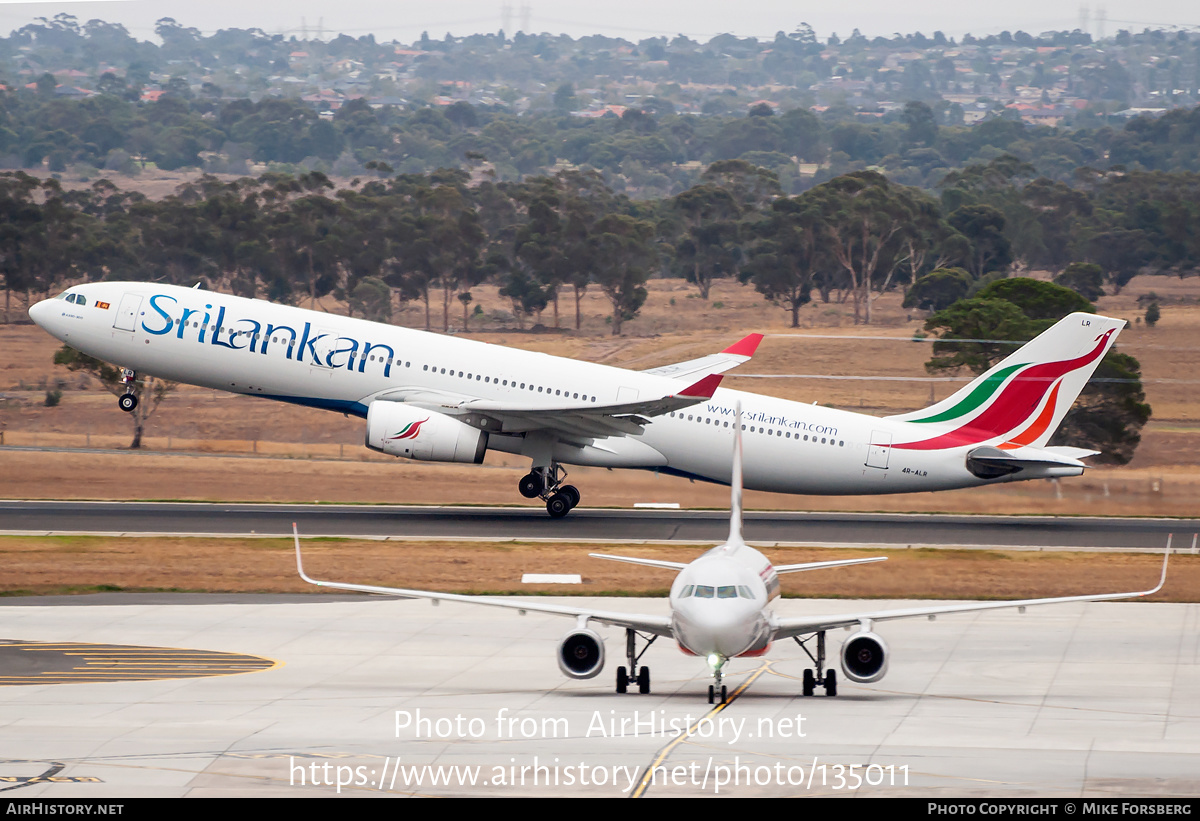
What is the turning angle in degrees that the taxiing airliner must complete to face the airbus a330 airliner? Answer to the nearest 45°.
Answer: approximately 180°

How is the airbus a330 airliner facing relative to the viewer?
to the viewer's left

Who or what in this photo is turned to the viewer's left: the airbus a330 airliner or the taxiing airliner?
the airbus a330 airliner

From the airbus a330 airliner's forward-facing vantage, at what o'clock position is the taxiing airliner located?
The taxiing airliner is roughly at 9 o'clock from the airbus a330 airliner.

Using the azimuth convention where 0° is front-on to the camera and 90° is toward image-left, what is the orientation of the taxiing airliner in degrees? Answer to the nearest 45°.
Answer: approximately 0°

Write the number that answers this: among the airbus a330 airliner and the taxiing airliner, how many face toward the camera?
1

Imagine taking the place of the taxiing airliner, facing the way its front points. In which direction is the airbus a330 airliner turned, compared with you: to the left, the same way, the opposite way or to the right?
to the right
